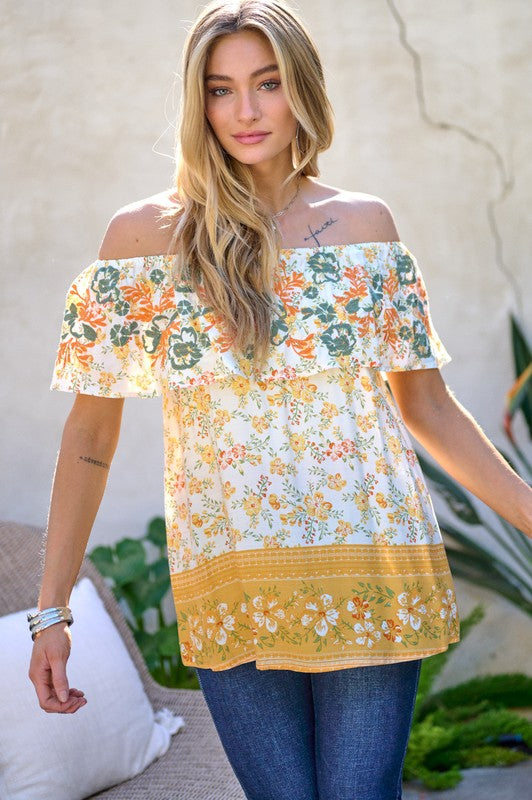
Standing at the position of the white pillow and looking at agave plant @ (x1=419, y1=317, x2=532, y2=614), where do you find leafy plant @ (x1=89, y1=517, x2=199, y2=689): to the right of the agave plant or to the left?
left

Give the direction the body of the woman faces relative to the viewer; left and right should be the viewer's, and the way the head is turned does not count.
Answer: facing the viewer

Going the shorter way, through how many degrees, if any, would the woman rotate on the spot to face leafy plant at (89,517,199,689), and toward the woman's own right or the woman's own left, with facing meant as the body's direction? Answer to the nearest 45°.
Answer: approximately 180°
